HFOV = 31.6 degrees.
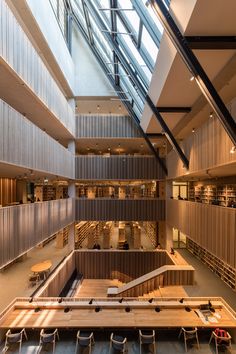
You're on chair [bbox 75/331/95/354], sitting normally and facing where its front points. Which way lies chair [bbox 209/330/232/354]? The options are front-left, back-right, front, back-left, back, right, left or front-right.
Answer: right

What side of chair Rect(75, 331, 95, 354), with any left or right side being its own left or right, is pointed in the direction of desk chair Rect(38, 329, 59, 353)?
left

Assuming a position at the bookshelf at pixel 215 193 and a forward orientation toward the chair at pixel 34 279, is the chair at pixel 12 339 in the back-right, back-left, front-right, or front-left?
front-left

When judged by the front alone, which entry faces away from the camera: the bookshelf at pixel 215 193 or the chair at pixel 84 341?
the chair

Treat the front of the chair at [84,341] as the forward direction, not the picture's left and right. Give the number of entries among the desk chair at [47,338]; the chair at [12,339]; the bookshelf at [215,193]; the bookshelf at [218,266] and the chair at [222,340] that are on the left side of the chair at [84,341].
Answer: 2

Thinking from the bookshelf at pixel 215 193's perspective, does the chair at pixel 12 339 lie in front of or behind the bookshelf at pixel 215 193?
in front

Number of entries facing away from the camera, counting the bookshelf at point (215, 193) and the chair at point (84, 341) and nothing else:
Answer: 1

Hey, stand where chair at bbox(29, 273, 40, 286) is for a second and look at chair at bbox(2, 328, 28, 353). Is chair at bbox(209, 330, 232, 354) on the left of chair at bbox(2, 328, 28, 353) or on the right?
left

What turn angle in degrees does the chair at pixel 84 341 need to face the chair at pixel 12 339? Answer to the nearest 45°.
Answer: approximately 90° to its left

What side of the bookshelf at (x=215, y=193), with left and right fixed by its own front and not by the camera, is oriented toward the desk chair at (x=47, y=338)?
front

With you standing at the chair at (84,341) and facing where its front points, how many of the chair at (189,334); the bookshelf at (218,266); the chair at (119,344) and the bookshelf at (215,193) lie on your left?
0

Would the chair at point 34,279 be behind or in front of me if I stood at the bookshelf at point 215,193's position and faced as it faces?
in front

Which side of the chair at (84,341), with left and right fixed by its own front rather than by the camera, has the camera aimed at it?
back

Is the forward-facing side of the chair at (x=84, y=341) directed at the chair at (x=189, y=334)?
no

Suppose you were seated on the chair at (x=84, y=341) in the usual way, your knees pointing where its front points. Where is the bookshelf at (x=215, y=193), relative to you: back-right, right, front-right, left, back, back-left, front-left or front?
front-right

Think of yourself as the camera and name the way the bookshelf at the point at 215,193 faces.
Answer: facing the viewer and to the left of the viewer
